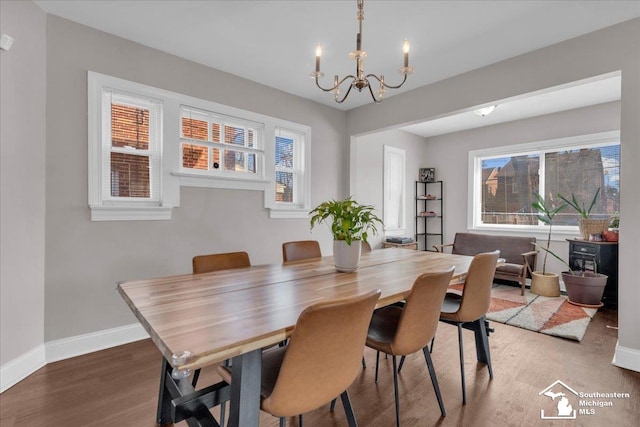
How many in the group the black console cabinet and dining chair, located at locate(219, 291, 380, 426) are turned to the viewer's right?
0

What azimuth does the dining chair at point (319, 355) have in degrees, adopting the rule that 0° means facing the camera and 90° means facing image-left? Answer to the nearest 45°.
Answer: approximately 135°

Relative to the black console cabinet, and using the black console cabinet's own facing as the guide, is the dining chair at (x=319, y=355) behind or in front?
in front

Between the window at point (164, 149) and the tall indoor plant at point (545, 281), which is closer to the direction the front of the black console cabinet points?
the window

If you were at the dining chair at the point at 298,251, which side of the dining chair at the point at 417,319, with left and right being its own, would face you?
front

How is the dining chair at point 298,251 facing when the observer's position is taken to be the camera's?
facing the viewer and to the right of the viewer

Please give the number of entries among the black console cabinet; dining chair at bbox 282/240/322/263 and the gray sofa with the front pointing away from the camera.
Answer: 0

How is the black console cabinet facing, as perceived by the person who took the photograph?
facing the viewer and to the left of the viewer

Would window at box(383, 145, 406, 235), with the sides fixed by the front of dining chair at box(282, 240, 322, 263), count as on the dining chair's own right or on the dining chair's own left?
on the dining chair's own left

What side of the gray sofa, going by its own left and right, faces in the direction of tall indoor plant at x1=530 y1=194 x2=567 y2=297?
left

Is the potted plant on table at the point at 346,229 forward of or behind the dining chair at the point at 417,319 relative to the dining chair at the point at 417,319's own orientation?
forward

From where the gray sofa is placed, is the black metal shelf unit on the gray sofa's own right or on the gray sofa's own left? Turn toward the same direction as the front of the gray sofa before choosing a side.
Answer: on the gray sofa's own right

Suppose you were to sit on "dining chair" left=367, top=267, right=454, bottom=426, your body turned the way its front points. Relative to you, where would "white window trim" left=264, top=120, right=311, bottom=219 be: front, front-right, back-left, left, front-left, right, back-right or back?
front

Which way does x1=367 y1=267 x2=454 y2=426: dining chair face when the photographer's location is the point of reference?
facing away from the viewer and to the left of the viewer

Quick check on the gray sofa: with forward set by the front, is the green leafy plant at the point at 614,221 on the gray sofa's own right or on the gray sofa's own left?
on the gray sofa's own left

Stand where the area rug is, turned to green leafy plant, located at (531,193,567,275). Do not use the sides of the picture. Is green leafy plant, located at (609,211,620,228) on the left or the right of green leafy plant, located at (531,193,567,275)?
right
